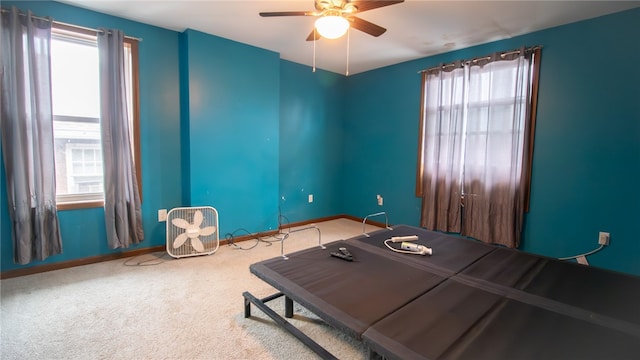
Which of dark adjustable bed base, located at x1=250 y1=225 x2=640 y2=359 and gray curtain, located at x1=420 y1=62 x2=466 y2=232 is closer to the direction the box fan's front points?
the dark adjustable bed base

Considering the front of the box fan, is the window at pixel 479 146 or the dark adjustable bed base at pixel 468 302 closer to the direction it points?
the dark adjustable bed base

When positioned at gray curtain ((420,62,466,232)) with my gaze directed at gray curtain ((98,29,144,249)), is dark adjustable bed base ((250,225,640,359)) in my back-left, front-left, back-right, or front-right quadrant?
front-left

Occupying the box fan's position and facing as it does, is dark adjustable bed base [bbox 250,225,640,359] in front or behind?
in front

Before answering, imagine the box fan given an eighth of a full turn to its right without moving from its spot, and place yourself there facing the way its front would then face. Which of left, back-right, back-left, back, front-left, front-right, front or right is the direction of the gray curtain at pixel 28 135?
front-right

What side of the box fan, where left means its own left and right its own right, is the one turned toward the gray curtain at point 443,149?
left

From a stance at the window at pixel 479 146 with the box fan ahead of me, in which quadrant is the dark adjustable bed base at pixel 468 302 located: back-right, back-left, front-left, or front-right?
front-left

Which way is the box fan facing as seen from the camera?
toward the camera
